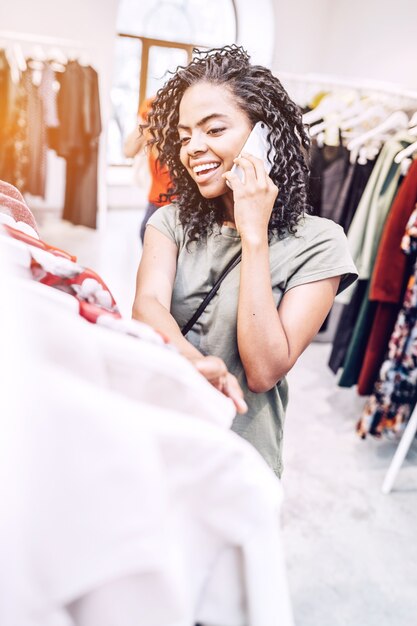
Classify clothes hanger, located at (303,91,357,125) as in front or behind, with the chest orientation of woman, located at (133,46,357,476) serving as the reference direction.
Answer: behind

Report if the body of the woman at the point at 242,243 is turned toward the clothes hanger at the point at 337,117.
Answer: no

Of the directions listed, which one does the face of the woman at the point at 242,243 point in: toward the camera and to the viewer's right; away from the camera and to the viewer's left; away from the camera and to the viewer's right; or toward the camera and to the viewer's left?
toward the camera and to the viewer's left

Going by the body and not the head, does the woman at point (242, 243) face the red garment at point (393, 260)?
no

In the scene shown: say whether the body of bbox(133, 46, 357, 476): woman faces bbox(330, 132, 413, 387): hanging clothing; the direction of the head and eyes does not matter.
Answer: no
